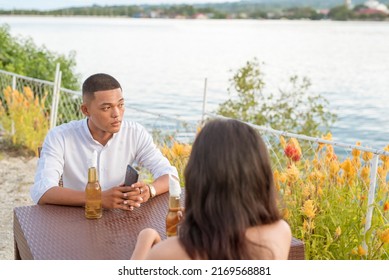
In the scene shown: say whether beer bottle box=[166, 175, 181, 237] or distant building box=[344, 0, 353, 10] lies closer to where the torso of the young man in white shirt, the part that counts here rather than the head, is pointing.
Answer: the beer bottle

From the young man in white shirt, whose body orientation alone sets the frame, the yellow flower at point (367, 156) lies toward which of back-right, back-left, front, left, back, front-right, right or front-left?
front-left

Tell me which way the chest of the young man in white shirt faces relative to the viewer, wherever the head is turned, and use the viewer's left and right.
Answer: facing the viewer and to the right of the viewer

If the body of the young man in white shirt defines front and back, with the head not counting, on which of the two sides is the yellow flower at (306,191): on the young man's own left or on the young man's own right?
on the young man's own left

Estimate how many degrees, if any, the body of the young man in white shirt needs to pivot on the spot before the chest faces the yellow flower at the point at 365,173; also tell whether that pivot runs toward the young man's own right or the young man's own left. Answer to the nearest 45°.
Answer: approximately 45° to the young man's own left

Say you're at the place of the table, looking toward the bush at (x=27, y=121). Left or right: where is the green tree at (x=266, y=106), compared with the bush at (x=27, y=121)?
right

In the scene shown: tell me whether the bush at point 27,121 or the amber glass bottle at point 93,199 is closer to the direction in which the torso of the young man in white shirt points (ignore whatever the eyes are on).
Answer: the amber glass bottle

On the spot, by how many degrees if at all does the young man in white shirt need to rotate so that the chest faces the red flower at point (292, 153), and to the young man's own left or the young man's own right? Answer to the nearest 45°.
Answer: approximately 45° to the young man's own left

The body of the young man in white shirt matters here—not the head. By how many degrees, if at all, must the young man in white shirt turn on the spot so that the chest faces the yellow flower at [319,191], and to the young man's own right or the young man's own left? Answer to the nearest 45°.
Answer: approximately 45° to the young man's own left

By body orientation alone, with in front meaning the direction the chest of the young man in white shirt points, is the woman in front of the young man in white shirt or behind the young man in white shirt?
in front

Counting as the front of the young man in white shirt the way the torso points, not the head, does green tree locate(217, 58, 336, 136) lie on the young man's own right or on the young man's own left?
on the young man's own left

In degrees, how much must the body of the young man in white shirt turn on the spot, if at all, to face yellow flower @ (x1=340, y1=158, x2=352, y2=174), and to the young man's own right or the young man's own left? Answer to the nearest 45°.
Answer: approximately 45° to the young man's own left

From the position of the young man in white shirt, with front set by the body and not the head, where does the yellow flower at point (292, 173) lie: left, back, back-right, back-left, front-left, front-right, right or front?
front-left

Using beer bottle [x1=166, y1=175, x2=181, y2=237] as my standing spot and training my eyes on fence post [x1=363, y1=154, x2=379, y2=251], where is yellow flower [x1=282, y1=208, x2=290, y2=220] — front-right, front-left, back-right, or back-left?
front-left

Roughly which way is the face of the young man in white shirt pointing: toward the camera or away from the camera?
toward the camera

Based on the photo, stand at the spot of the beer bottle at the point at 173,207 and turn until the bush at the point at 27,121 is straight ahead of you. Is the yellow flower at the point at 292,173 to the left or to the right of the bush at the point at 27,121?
right

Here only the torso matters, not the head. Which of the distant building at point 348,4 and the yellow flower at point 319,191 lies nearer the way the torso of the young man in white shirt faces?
the yellow flower
